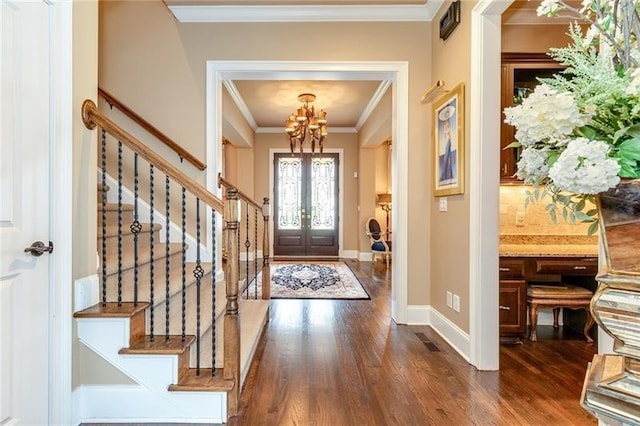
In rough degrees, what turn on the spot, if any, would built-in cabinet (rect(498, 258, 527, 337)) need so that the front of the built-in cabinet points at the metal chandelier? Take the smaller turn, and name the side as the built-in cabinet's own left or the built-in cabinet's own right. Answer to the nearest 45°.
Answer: approximately 135° to the built-in cabinet's own right

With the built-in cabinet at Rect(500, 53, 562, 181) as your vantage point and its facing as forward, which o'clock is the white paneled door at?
The white paneled door is roughly at 1 o'clock from the built-in cabinet.

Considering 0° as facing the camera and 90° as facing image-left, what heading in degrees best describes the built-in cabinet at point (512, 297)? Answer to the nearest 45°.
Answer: approximately 0°

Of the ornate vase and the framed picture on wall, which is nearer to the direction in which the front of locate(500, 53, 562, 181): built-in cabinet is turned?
the ornate vase

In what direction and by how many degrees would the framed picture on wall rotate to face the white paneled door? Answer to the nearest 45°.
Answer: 0° — it already faces it

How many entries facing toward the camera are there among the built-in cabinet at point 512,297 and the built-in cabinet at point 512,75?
2

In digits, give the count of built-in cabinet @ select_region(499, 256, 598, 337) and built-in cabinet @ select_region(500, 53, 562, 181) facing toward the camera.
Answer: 2
